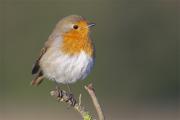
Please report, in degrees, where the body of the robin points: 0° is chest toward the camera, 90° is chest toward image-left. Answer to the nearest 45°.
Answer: approximately 315°
